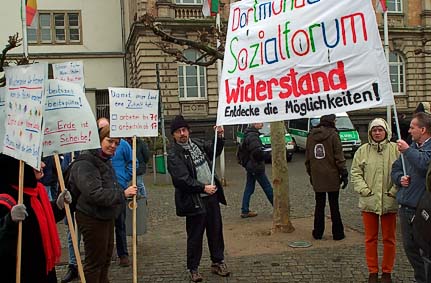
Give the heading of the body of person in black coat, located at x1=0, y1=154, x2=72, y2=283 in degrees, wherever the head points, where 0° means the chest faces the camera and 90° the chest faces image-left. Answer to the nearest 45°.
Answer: approximately 315°

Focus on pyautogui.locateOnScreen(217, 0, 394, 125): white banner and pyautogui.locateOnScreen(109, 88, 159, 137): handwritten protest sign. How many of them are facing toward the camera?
2

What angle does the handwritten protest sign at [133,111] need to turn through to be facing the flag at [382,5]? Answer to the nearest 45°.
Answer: approximately 135° to its left

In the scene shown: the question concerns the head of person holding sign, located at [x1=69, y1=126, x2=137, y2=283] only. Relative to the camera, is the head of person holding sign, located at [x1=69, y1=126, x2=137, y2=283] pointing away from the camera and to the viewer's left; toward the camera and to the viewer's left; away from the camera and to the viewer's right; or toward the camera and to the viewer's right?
toward the camera and to the viewer's right

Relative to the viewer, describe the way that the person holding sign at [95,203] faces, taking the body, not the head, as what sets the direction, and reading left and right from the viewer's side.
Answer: facing to the right of the viewer
